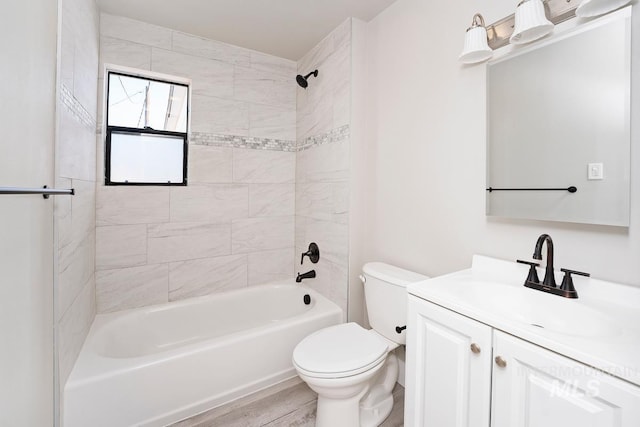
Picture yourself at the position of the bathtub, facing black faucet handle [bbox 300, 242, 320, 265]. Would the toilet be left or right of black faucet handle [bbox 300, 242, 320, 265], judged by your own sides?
right

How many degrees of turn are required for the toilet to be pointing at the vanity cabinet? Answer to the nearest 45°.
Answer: approximately 90° to its left

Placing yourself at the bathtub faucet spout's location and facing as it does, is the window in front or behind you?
in front

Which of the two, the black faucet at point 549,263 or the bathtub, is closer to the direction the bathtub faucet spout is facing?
the bathtub

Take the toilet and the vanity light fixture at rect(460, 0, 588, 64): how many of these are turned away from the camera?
0

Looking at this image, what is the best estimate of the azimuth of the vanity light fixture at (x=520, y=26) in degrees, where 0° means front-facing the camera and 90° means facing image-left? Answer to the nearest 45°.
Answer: approximately 45°

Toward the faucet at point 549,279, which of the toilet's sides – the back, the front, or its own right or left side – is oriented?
left

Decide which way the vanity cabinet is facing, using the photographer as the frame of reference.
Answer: facing the viewer and to the left of the viewer

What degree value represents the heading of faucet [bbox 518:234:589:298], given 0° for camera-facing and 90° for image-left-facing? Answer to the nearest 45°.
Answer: approximately 45°

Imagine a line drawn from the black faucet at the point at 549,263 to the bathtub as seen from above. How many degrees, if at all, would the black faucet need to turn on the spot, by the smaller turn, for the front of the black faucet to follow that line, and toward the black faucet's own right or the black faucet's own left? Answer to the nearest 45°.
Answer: approximately 45° to the black faucet's own right
